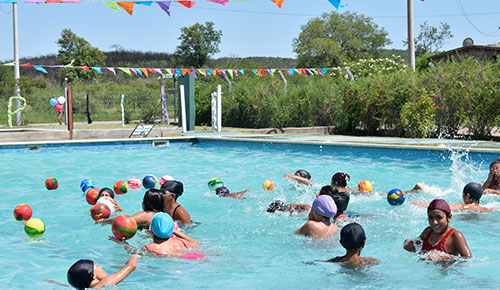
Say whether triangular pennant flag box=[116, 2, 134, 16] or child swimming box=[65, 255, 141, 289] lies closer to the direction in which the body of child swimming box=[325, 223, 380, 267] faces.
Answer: the triangular pennant flag

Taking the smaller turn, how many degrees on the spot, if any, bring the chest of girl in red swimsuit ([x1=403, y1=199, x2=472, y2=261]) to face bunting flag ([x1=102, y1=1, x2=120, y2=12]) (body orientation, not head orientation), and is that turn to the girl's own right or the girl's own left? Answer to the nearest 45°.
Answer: approximately 90° to the girl's own right

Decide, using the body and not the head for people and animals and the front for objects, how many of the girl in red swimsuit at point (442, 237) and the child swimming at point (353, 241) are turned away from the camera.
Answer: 1

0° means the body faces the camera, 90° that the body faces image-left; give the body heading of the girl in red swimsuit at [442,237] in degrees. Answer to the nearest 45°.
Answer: approximately 45°

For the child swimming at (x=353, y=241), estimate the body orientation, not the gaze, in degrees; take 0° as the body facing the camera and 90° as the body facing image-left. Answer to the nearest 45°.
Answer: approximately 180°

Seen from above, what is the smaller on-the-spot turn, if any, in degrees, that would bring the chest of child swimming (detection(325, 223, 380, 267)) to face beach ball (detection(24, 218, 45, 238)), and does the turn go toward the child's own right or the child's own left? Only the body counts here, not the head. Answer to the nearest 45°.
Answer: approximately 90° to the child's own left

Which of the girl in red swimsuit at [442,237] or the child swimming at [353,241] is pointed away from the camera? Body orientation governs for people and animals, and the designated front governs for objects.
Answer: the child swimming

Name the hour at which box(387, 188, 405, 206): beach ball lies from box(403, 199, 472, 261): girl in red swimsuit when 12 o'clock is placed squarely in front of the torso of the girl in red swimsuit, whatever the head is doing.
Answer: The beach ball is roughly at 4 o'clock from the girl in red swimsuit.

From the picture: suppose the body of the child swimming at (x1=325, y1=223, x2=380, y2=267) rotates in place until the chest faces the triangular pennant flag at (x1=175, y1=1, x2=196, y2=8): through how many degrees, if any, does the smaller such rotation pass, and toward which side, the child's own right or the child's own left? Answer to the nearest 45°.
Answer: approximately 45° to the child's own left

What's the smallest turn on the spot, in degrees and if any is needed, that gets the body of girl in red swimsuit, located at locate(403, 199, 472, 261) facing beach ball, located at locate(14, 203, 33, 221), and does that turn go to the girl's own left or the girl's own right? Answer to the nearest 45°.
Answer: approximately 45° to the girl's own right

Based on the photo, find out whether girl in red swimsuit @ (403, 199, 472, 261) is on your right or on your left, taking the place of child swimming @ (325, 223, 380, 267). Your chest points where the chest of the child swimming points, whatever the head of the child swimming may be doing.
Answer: on your right
